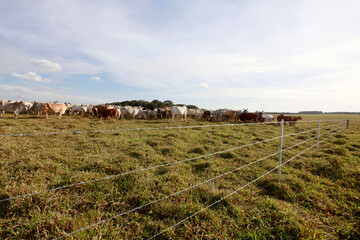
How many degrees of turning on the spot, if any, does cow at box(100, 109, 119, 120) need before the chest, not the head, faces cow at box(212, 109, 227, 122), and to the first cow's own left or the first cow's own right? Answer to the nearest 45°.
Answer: approximately 180°

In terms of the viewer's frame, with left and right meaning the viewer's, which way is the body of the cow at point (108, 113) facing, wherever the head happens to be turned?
facing to the left of the viewer

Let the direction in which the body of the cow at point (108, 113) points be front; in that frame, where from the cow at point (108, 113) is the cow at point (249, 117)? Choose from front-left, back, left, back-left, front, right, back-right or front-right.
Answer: back

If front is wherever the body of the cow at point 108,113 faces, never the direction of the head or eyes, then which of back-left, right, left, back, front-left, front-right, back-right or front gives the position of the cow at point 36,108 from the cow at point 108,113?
front-right

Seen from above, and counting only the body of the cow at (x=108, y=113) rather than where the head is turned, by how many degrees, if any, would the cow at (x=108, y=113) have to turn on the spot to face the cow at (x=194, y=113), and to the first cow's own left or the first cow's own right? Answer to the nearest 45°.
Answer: approximately 180°
